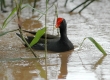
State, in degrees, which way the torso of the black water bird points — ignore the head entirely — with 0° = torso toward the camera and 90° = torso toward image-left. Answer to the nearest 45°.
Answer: approximately 270°
